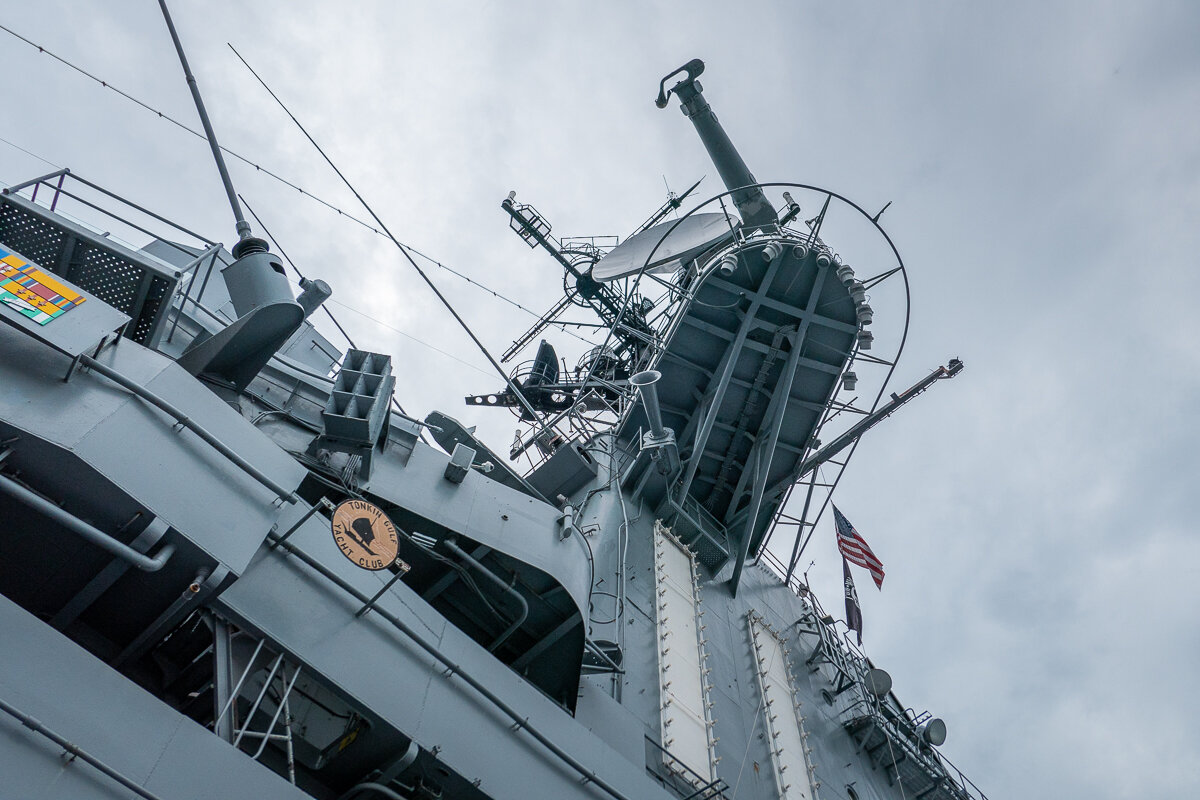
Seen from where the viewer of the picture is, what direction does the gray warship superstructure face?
facing the viewer and to the left of the viewer
